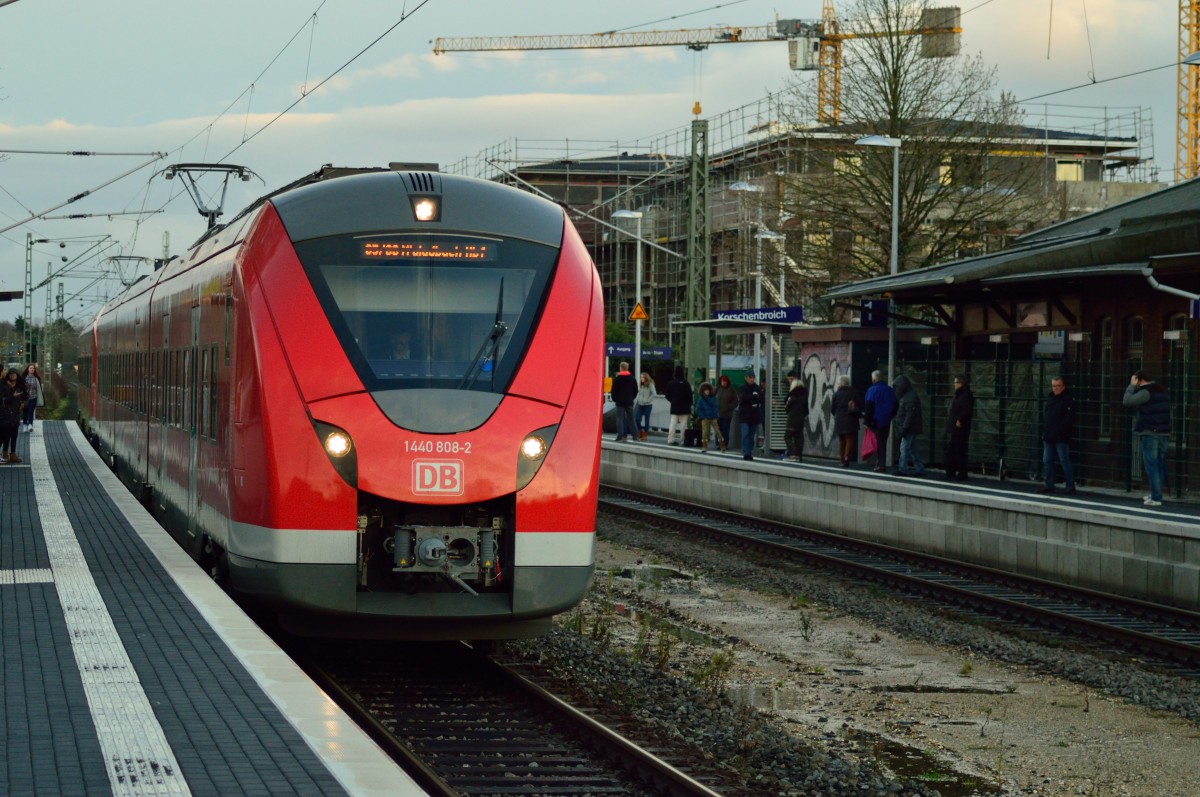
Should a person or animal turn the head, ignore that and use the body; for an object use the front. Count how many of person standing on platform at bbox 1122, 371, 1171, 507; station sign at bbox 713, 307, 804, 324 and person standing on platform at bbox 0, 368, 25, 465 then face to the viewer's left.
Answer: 1

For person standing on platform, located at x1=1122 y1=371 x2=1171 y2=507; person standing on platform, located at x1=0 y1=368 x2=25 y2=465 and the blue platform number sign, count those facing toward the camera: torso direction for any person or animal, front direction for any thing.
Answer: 2

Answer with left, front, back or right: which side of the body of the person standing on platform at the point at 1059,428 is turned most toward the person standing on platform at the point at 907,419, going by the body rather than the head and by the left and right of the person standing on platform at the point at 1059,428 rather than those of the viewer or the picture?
right

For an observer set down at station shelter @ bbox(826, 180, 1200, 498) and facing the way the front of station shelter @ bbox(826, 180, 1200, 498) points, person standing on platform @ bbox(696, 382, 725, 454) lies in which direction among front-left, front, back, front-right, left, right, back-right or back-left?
right

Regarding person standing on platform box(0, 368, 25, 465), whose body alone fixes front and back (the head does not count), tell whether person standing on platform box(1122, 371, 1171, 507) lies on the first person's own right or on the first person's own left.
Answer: on the first person's own left

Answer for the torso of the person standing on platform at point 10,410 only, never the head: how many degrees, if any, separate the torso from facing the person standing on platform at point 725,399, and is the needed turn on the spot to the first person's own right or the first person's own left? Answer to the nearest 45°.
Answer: approximately 90° to the first person's own left

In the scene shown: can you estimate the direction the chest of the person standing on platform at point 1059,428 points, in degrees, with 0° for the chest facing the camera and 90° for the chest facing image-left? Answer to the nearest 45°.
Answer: approximately 45°

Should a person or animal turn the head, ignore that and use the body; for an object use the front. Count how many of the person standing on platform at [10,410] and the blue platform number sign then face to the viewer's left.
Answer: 0

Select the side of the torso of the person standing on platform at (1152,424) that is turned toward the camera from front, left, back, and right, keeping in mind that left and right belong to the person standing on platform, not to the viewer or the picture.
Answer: left

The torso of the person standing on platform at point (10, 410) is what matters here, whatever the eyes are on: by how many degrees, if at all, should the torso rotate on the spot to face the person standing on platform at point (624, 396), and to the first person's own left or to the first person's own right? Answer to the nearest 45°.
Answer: approximately 90° to the first person's own left
